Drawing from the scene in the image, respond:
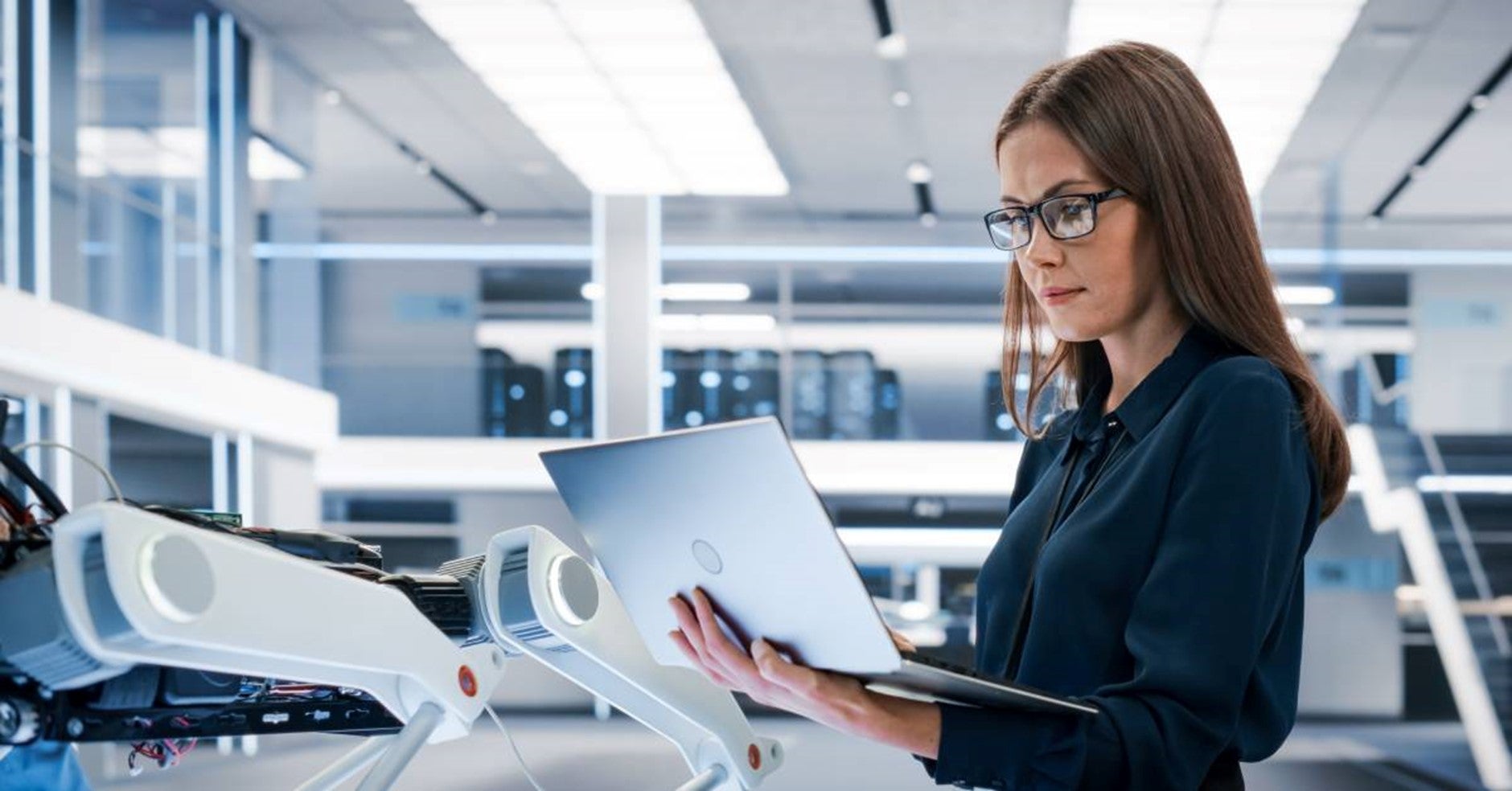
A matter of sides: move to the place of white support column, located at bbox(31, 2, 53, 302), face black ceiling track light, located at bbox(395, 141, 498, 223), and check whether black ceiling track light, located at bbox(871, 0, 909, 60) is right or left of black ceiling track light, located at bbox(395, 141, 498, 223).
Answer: right

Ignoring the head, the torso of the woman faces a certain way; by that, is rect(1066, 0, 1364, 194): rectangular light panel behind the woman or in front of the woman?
behind

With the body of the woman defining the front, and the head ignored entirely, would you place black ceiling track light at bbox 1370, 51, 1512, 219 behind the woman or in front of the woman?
behind

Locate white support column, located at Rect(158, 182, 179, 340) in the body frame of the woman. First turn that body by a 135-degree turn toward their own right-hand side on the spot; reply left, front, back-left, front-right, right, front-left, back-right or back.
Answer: front-left

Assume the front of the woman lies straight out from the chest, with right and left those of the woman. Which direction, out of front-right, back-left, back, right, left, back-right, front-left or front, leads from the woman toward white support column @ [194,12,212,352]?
right

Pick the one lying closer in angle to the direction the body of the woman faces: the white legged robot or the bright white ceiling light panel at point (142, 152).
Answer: the white legged robot

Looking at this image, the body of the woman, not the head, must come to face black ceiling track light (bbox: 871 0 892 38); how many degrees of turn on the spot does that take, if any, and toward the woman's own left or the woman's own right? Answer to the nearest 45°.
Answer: approximately 135° to the woman's own right

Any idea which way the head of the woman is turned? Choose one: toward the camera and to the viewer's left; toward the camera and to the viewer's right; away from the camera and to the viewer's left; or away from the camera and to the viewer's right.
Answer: toward the camera and to the viewer's left

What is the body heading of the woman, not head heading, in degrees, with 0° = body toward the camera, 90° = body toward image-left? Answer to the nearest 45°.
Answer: approximately 45°

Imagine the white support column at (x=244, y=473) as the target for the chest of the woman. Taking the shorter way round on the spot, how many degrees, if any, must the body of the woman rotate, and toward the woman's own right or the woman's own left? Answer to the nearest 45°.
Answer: approximately 90° to the woman's own right

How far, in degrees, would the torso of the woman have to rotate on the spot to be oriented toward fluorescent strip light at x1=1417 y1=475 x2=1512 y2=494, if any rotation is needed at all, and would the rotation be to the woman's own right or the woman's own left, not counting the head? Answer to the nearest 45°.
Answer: approximately 135° to the woman's own right
